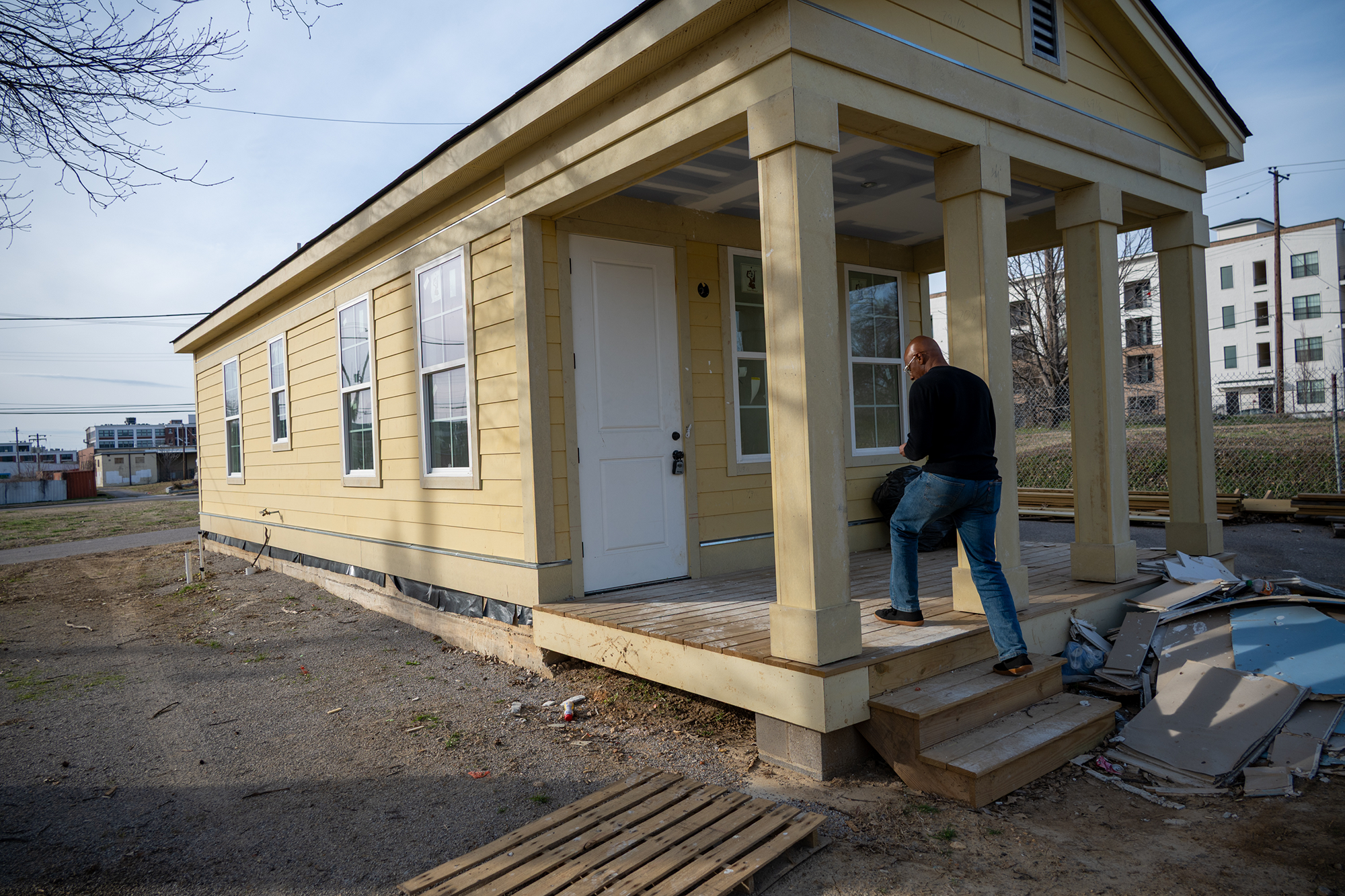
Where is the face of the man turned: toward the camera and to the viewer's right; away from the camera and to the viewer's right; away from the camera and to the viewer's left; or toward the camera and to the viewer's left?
away from the camera and to the viewer's left

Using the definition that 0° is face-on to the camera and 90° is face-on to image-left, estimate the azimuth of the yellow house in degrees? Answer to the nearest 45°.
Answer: approximately 315°

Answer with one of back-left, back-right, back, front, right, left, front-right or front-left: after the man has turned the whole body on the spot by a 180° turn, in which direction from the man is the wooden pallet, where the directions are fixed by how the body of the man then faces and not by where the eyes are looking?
right

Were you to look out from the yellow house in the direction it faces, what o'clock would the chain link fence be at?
The chain link fence is roughly at 9 o'clock from the yellow house.

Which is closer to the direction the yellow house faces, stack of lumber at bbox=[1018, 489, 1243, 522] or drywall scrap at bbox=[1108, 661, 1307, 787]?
the drywall scrap

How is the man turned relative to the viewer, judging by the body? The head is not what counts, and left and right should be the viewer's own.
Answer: facing away from the viewer and to the left of the viewer

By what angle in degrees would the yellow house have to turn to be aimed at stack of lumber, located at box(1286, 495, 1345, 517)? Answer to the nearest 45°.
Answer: approximately 90° to its left

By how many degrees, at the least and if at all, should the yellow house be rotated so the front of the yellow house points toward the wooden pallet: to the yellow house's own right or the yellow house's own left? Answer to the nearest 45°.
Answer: approximately 45° to the yellow house's own right

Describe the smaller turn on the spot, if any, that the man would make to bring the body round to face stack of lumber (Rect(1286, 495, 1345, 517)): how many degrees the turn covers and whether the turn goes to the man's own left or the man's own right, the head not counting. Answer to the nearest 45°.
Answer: approximately 90° to the man's own right
